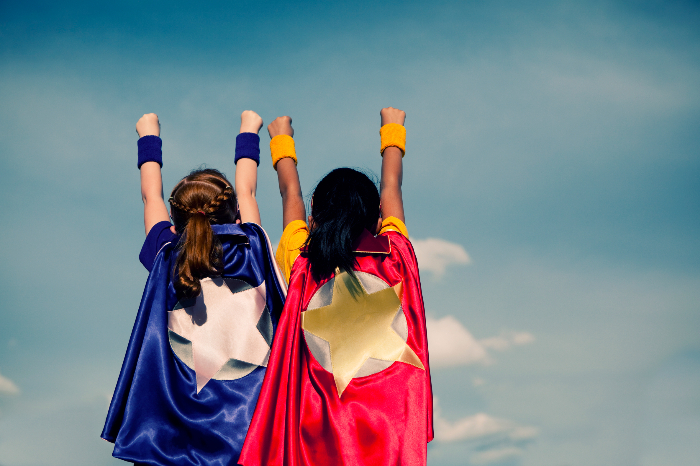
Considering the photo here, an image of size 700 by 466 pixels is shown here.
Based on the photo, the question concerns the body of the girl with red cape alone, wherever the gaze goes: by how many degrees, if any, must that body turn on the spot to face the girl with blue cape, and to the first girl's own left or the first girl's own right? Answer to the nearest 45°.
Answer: approximately 90° to the first girl's own left

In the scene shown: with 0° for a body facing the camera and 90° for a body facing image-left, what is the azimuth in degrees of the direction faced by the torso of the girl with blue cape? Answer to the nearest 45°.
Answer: approximately 180°

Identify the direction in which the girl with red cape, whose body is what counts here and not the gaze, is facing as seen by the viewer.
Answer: away from the camera

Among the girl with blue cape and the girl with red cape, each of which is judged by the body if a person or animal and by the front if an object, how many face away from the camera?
2

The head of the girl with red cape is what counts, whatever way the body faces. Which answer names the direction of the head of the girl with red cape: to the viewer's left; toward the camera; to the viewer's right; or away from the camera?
away from the camera

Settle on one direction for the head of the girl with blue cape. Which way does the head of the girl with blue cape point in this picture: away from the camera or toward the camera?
away from the camera

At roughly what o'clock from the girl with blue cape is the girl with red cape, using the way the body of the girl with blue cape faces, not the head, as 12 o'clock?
The girl with red cape is roughly at 4 o'clock from the girl with blue cape.
